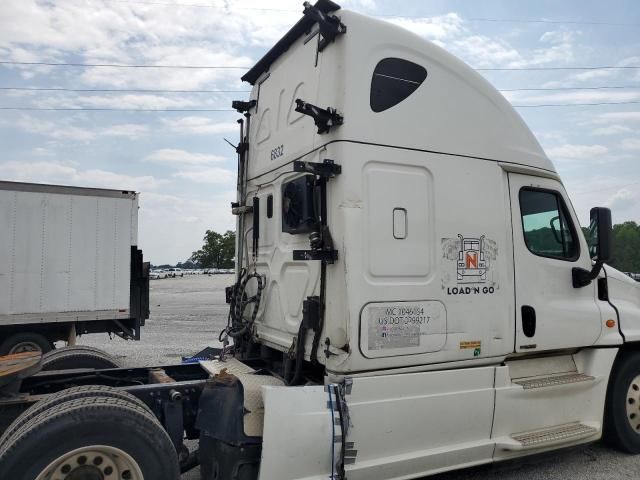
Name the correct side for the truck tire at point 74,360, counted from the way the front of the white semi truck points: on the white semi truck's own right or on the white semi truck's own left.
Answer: on the white semi truck's own left

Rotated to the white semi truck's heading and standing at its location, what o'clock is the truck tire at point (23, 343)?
The truck tire is roughly at 9 o'clock from the white semi truck.

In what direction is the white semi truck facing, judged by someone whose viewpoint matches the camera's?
facing away from the viewer and to the right of the viewer

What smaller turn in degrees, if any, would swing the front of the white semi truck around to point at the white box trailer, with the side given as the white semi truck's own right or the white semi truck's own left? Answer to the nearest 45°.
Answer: approximately 90° to the white semi truck's own left
